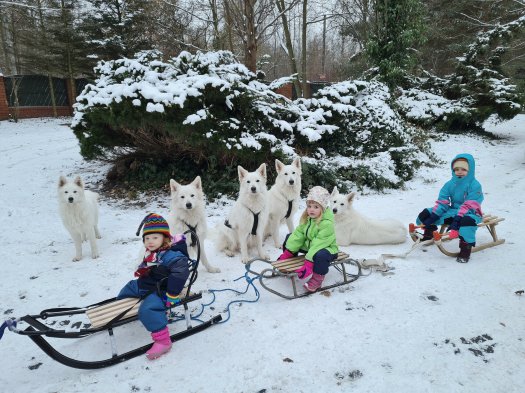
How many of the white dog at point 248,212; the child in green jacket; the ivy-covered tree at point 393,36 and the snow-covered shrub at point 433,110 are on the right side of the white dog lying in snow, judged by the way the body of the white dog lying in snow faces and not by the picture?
2

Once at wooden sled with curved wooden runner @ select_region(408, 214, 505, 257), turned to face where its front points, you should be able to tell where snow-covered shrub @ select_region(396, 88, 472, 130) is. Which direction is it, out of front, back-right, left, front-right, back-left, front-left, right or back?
back-right

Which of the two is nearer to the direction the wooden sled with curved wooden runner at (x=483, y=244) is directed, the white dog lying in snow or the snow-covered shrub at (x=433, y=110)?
the white dog lying in snow

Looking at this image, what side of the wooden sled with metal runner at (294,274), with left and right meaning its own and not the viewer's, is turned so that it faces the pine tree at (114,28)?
right

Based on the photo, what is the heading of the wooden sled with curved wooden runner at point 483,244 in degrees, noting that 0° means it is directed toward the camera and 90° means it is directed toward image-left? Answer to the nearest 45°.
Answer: approximately 45°

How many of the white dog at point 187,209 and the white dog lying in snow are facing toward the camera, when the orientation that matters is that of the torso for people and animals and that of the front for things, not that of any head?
1

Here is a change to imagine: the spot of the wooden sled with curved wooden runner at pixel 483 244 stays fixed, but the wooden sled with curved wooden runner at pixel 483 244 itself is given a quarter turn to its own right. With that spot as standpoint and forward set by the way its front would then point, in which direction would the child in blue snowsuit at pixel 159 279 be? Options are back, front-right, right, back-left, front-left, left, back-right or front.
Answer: left

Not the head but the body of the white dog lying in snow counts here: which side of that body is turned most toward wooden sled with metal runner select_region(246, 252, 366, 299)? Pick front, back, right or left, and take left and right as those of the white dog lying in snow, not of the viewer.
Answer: left

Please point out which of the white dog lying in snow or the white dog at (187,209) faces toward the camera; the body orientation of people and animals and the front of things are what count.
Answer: the white dog

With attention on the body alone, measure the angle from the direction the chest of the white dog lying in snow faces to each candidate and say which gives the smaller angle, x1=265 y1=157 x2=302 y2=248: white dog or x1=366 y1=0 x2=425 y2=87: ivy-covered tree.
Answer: the white dog

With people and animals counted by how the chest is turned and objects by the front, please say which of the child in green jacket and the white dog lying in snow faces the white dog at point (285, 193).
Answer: the white dog lying in snow

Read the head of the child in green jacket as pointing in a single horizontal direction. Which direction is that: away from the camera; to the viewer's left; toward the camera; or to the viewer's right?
toward the camera

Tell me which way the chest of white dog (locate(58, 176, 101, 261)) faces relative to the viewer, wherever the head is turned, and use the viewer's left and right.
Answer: facing the viewer and to the left of the viewer

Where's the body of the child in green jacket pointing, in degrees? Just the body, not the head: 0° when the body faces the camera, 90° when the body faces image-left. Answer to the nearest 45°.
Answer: approximately 45°

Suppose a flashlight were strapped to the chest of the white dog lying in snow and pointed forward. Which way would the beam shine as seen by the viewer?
to the viewer's left

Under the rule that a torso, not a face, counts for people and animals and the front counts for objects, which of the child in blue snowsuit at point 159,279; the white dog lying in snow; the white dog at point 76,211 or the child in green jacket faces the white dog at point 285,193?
the white dog lying in snow
